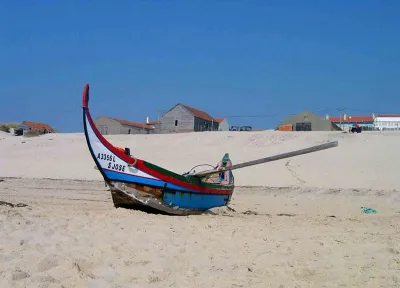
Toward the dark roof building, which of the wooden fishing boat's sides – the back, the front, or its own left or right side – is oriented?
right

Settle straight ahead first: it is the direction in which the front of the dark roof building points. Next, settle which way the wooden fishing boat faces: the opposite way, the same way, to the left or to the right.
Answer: to the right

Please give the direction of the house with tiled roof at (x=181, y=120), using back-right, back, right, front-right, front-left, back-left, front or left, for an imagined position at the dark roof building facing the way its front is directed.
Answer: right

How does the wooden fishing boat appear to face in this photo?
to the viewer's left

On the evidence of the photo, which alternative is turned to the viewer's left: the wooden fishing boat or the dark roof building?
the wooden fishing boat

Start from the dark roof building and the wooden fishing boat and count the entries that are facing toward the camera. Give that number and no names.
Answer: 1

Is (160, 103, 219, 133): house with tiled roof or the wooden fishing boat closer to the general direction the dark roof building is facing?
the wooden fishing boat

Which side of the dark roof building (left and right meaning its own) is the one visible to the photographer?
front

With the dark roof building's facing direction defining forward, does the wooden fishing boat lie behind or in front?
in front

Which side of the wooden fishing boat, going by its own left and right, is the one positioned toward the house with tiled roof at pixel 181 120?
right
